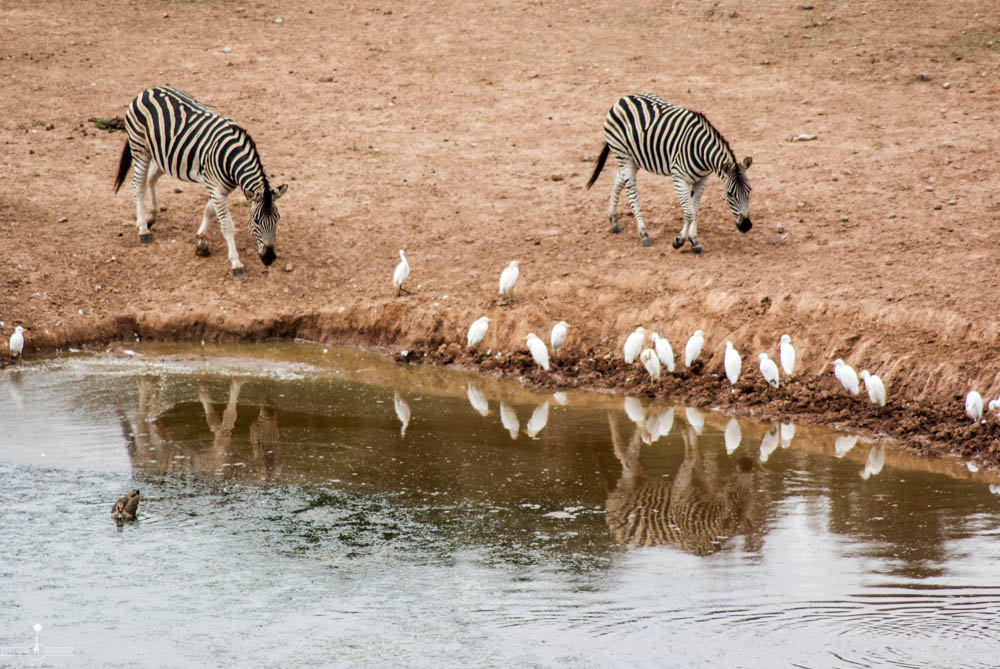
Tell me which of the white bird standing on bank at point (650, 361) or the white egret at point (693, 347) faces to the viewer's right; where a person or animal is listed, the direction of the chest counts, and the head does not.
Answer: the white egret

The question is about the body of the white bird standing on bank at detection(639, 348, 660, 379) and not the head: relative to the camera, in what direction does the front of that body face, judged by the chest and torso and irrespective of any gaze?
to the viewer's left

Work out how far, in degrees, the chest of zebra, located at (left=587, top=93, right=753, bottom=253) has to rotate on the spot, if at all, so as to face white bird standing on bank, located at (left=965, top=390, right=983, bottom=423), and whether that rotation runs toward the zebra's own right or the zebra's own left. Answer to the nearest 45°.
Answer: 0° — it already faces it

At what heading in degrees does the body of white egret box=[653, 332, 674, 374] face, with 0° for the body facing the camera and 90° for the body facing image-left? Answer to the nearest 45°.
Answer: approximately 90°

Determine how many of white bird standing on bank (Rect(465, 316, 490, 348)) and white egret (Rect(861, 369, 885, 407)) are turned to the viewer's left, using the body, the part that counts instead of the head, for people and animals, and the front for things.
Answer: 1

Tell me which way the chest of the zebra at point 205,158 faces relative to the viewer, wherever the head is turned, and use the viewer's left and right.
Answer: facing the viewer and to the right of the viewer

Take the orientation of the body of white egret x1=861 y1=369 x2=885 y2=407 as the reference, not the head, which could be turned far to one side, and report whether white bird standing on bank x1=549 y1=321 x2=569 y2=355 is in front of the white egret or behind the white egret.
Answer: in front
